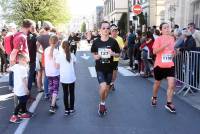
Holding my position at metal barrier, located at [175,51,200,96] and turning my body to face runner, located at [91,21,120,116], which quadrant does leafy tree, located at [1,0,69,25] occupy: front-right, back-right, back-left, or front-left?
back-right

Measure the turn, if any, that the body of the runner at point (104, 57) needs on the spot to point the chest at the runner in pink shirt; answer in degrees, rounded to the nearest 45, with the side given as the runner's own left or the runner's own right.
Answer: approximately 90° to the runner's own left

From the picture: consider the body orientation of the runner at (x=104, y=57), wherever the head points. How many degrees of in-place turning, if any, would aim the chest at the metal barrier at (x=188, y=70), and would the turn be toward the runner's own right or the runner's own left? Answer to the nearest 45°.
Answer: approximately 135° to the runner's own left

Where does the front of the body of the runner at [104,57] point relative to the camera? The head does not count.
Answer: toward the camera

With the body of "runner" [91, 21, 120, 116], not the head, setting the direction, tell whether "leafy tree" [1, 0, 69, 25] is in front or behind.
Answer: behind

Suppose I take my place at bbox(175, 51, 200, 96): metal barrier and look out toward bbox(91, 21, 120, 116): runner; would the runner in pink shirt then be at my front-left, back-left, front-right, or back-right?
front-left
